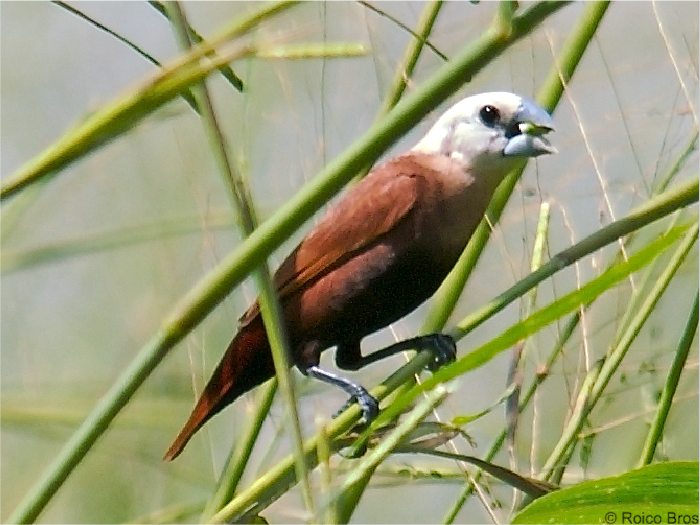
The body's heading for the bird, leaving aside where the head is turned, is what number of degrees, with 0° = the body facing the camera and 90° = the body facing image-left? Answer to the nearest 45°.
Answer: approximately 270°
